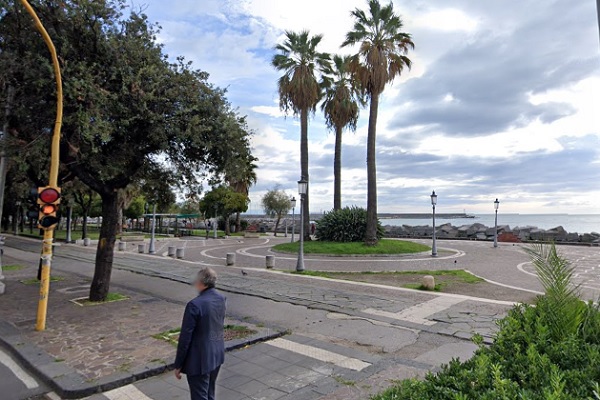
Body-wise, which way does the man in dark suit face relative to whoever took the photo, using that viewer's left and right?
facing away from the viewer and to the left of the viewer

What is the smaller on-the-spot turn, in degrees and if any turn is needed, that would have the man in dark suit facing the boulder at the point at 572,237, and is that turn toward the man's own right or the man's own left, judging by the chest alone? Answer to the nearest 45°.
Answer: approximately 90° to the man's own right

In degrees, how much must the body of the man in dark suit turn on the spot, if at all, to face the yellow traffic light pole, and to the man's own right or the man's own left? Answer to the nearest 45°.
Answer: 0° — they already face it

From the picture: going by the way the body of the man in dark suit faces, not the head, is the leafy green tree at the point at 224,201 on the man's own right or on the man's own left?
on the man's own right

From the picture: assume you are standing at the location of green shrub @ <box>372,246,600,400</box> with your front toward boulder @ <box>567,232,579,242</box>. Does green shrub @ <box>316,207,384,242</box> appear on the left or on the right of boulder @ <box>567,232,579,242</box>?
left

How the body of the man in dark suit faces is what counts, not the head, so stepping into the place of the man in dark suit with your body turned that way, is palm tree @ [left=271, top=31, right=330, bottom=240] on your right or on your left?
on your right
